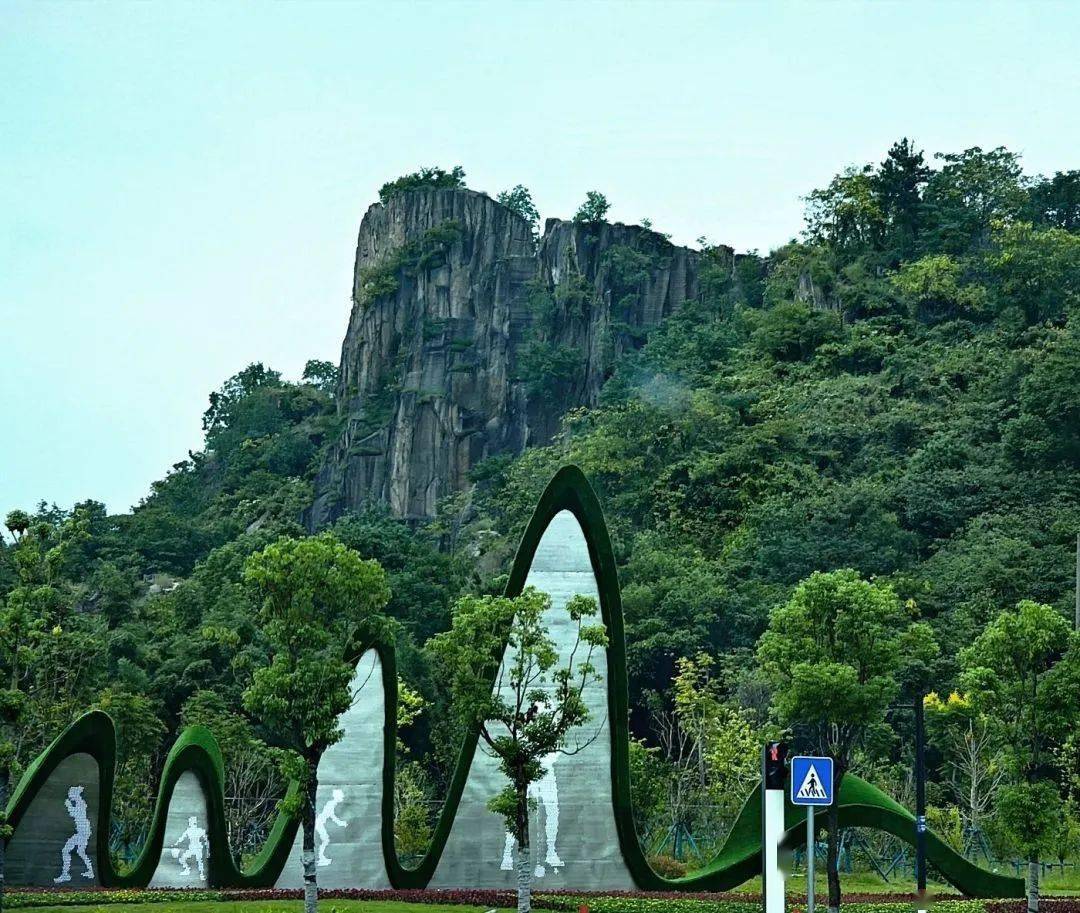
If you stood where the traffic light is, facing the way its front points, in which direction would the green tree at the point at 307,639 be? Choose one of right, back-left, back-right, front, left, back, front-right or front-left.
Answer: back-right

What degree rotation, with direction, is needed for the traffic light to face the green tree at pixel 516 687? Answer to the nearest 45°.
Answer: approximately 135° to its right

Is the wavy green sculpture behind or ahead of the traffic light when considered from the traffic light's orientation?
behind

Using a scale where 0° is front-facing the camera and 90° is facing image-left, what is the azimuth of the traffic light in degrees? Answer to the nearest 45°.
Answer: approximately 0°

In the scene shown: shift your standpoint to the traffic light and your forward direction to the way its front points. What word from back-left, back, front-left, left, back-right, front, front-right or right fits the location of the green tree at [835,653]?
back

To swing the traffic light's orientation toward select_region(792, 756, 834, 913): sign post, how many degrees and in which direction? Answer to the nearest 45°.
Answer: approximately 90° to its left
